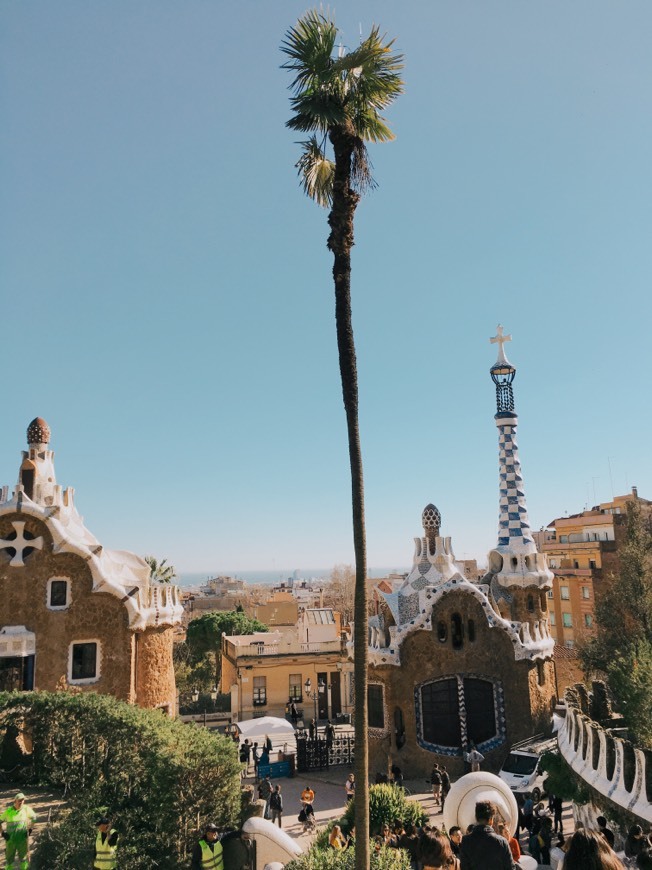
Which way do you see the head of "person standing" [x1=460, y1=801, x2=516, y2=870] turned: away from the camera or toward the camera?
away from the camera

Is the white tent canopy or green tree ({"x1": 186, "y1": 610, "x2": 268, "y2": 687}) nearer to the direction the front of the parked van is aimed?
the white tent canopy

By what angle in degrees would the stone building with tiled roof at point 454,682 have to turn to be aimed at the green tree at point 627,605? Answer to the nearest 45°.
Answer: approximately 135° to its left

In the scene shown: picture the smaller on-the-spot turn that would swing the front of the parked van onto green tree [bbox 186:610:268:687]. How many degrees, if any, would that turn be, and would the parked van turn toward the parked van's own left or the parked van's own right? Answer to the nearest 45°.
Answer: approximately 90° to the parked van's own right

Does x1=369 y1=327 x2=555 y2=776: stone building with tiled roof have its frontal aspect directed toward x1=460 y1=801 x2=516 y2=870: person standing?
yes

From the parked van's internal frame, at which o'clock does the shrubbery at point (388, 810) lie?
The shrubbery is roughly at 11 o'clock from the parked van.

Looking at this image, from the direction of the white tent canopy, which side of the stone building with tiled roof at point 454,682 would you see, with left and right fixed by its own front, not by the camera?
right

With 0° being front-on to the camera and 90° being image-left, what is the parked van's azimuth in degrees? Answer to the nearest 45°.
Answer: approximately 45°

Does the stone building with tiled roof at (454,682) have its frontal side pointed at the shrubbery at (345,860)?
yes

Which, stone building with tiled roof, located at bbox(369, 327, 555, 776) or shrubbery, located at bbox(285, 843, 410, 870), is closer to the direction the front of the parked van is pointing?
the shrubbery

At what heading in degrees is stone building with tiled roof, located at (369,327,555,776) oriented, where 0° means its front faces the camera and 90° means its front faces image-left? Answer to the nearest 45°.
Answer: approximately 0°

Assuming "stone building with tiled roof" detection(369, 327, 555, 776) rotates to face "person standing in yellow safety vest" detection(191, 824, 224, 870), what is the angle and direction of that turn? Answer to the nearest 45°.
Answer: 0° — it already faces them

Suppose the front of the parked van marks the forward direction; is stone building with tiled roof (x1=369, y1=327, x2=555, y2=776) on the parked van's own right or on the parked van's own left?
on the parked van's own right

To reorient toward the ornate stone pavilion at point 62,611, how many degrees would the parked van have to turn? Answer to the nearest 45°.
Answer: approximately 45° to its right
